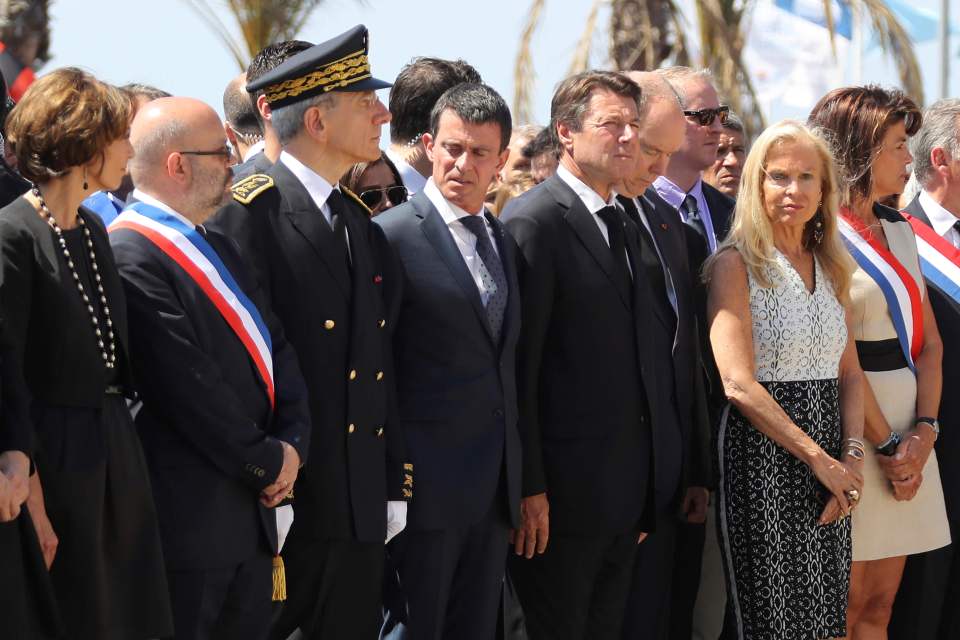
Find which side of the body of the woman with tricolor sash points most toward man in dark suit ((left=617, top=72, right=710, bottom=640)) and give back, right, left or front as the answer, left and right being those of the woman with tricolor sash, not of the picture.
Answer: right

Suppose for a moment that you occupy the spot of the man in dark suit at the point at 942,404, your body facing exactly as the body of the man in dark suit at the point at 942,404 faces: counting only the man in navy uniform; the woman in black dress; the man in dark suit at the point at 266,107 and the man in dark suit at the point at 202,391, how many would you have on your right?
4

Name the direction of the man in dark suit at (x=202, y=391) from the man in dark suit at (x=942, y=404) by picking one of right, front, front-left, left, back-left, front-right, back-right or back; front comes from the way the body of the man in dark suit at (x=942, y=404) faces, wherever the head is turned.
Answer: right

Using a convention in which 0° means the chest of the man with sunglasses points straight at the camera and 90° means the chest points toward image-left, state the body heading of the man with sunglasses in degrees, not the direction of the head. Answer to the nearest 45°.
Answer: approximately 315°

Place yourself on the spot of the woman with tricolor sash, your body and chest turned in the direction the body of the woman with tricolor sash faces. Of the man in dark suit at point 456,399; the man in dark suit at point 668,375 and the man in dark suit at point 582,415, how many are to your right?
3

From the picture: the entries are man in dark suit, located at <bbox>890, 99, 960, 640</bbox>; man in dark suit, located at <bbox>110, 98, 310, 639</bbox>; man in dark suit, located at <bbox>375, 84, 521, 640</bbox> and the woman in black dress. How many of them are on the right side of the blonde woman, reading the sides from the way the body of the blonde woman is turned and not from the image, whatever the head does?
3

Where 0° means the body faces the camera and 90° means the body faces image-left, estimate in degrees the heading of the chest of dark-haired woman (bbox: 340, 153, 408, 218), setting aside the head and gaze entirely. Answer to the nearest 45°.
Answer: approximately 315°

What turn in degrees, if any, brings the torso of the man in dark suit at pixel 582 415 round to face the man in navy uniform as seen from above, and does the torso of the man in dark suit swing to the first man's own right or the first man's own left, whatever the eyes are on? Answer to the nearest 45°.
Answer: approximately 90° to the first man's own right
